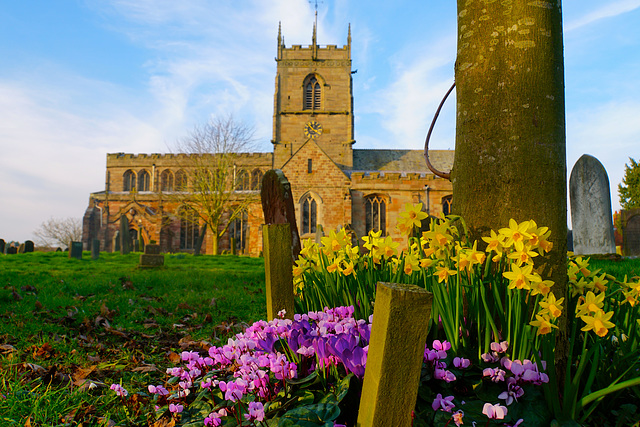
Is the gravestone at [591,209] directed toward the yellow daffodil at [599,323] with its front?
yes

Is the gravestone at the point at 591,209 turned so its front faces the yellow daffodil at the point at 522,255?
yes

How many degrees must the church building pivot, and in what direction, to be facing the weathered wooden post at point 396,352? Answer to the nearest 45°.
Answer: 0° — it already faces it

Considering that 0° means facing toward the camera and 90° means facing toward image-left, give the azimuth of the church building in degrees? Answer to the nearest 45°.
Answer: approximately 0°

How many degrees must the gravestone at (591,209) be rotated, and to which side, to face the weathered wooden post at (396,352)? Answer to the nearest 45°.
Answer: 0° — it already faces it

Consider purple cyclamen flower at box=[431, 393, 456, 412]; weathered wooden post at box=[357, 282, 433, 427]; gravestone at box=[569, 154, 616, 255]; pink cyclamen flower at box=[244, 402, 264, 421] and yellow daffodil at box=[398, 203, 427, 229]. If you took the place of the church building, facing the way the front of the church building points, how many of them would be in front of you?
5

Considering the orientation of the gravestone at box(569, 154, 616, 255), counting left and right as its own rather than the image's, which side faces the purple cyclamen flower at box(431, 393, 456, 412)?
front

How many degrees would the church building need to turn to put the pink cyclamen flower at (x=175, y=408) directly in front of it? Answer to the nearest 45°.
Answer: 0° — it already faces it

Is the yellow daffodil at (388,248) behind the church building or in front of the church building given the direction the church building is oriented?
in front

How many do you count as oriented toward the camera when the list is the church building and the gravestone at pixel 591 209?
2

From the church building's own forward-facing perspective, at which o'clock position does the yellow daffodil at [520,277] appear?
The yellow daffodil is roughly at 12 o'clock from the church building.

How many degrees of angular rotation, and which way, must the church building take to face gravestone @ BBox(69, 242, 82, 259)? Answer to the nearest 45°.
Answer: approximately 45° to its right

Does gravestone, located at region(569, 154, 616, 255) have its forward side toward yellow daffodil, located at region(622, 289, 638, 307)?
yes

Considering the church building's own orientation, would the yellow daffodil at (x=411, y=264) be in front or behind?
in front

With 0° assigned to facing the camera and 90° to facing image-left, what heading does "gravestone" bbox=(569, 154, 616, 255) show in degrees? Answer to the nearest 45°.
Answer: approximately 0°

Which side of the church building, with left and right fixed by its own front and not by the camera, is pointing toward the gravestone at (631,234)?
front
